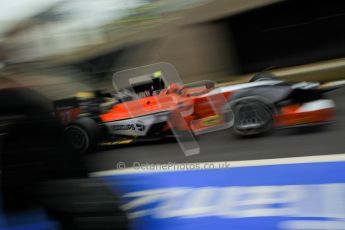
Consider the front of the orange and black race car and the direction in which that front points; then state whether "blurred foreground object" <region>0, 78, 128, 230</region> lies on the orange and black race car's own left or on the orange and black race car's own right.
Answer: on the orange and black race car's own right

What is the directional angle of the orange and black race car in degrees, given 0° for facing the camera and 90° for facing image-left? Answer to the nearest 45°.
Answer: approximately 315°
